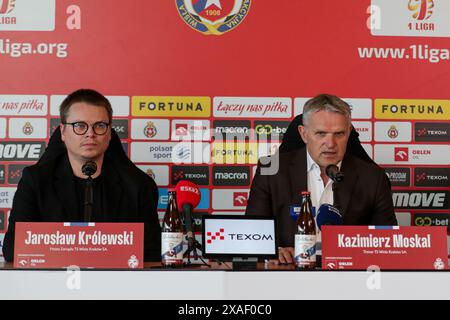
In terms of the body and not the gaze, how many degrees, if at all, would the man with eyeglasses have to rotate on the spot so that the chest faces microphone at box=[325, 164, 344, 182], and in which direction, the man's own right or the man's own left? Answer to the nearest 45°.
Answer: approximately 45° to the man's own left

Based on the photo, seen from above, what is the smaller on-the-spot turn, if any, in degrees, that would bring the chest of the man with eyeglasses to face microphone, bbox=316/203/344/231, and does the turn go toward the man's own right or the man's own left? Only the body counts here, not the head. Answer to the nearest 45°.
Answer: approximately 45° to the man's own left

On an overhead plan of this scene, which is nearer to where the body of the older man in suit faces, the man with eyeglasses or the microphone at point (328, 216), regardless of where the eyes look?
the microphone

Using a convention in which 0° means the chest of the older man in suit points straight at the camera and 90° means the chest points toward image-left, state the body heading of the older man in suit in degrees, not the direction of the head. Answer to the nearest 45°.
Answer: approximately 0°

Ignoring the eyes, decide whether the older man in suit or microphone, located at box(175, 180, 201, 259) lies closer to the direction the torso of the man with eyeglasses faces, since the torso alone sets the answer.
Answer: the microphone

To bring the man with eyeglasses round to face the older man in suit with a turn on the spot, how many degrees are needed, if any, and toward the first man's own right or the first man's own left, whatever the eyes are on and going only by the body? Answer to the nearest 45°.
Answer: approximately 90° to the first man's own left

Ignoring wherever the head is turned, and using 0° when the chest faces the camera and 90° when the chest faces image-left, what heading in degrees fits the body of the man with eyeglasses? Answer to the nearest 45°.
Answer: approximately 0°

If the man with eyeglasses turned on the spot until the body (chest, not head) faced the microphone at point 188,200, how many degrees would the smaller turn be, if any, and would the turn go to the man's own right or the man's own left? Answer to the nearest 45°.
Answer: approximately 45° to the man's own left

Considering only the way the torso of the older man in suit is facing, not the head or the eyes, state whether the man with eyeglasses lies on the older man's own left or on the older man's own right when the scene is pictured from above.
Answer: on the older man's own right
